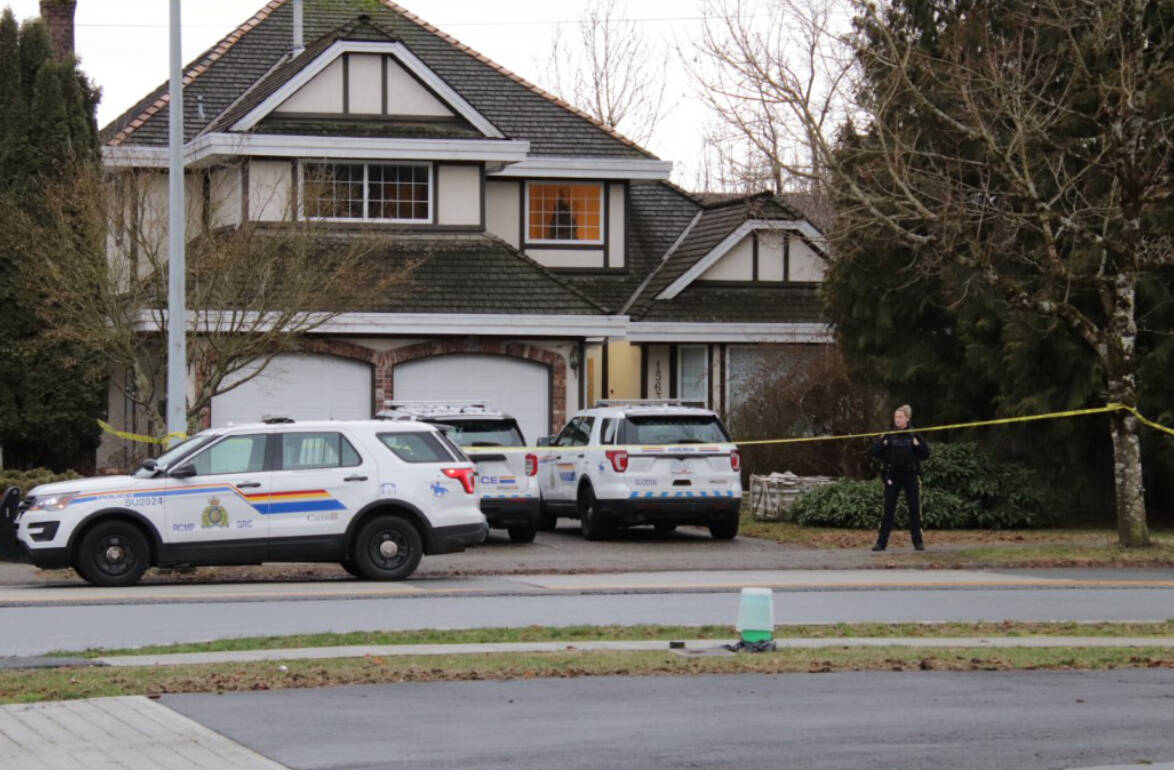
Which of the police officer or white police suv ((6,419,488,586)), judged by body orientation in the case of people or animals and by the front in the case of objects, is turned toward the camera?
the police officer

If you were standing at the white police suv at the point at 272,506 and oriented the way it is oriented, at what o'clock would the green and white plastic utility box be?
The green and white plastic utility box is roughly at 8 o'clock from the white police suv.

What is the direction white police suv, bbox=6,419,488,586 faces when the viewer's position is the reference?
facing to the left of the viewer

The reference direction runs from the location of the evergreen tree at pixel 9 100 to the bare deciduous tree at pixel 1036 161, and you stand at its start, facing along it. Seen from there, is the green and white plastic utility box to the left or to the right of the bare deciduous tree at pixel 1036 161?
right

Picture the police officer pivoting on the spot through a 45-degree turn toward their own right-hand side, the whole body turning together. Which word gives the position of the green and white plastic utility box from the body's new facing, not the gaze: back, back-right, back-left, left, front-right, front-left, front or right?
front-left

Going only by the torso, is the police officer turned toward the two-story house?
no

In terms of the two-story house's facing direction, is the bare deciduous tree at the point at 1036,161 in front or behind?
in front

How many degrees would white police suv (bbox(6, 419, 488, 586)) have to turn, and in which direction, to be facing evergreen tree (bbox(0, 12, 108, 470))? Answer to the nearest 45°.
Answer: approximately 90° to its right

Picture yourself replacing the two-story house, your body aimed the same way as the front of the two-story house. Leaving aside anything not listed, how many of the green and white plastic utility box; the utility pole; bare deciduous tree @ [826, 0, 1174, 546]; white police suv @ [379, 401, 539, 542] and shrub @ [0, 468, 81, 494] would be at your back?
0

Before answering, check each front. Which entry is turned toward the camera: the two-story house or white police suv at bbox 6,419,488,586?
the two-story house

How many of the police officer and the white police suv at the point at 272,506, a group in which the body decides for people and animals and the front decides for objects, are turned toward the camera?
1

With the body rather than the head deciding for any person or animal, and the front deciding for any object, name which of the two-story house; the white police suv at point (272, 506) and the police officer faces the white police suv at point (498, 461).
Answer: the two-story house

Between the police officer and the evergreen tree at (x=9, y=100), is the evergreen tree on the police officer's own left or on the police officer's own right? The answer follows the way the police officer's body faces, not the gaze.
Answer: on the police officer's own right

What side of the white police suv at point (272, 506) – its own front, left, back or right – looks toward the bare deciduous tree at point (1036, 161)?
back

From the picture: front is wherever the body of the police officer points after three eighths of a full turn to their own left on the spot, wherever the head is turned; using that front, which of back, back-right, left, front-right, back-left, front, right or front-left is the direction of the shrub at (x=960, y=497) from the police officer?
front-left

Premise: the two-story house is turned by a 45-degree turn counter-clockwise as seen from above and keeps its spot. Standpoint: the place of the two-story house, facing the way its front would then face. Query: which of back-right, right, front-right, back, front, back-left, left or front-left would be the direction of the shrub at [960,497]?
front

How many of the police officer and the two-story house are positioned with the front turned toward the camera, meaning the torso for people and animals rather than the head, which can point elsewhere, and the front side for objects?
2

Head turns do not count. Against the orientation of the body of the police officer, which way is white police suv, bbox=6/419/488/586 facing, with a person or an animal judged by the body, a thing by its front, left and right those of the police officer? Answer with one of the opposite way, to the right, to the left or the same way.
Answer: to the right

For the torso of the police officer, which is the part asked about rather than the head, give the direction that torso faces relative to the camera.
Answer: toward the camera

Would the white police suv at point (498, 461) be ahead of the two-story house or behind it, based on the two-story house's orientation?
ahead
